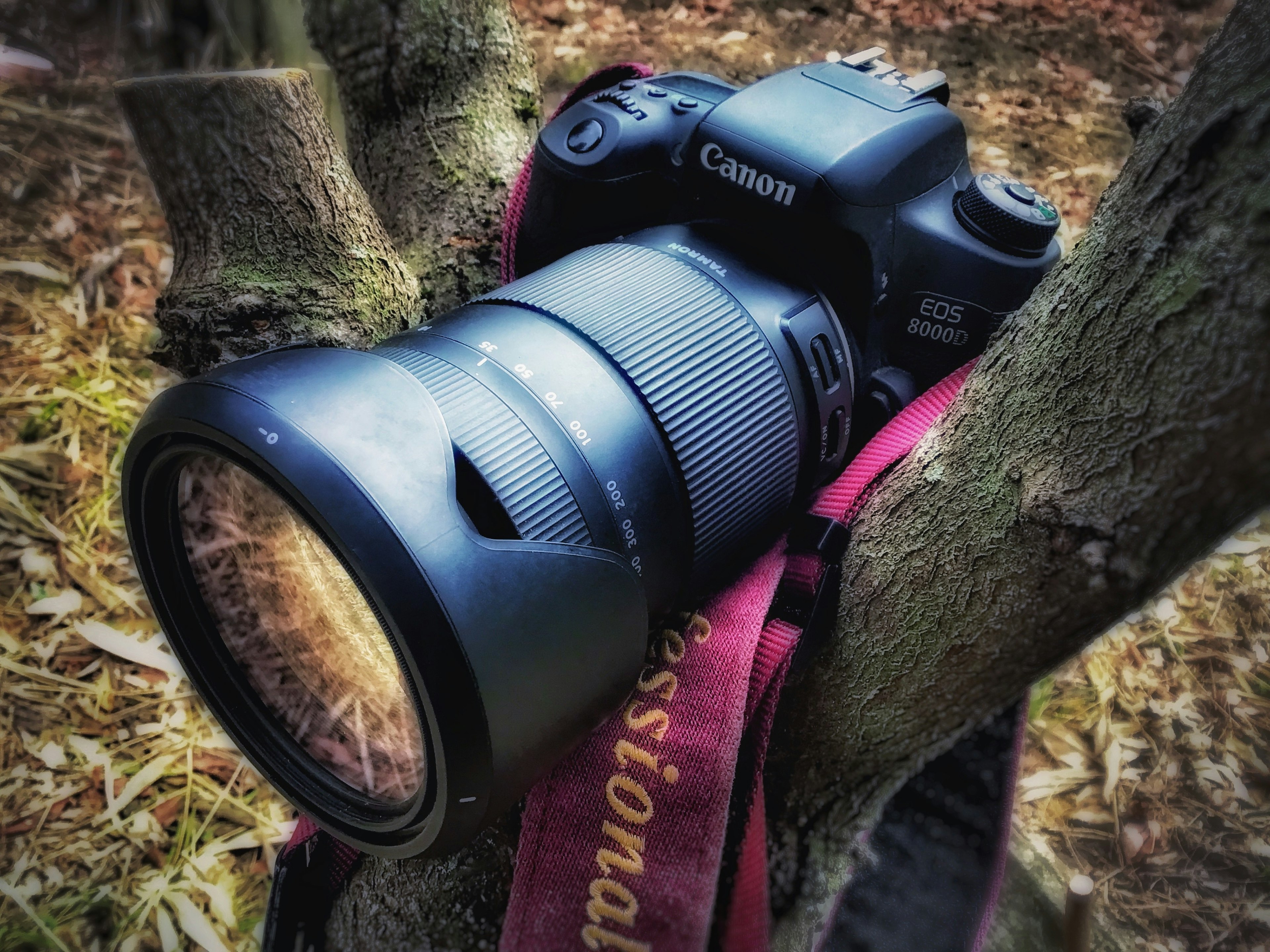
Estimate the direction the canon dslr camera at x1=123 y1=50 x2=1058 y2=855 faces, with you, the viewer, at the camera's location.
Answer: facing the viewer and to the left of the viewer
